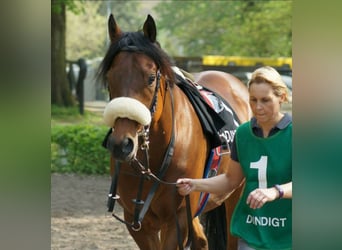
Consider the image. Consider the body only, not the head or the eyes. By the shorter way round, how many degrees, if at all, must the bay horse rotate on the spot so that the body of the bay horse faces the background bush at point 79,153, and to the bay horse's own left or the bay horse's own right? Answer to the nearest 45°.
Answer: approximately 135° to the bay horse's own right

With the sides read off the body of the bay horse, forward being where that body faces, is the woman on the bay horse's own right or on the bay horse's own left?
on the bay horse's own left

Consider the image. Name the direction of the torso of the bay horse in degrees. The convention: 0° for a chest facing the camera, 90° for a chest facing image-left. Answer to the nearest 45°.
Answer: approximately 45°

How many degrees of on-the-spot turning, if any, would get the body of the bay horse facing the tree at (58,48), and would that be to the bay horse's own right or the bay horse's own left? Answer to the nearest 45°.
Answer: approximately 135° to the bay horse's own right

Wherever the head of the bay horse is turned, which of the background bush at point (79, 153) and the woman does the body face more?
the woman
